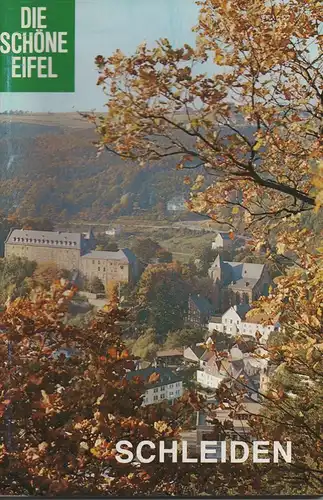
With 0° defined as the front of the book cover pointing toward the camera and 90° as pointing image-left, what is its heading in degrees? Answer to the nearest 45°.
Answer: approximately 0°
